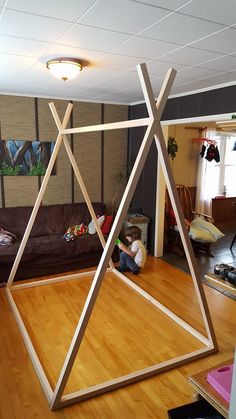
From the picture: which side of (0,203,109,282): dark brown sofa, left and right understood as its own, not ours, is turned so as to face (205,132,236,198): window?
left

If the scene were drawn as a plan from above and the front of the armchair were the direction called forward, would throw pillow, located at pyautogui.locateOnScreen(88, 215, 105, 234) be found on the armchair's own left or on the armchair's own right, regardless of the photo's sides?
on the armchair's own right

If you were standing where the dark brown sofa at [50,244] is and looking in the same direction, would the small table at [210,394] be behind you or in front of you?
in front

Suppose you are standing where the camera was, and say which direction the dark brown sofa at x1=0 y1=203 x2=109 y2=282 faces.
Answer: facing the viewer and to the right of the viewer

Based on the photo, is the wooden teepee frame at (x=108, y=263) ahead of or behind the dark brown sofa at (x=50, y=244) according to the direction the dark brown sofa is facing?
ahead

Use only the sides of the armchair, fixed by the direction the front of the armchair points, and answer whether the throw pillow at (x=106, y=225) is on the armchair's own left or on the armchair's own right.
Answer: on the armchair's own right

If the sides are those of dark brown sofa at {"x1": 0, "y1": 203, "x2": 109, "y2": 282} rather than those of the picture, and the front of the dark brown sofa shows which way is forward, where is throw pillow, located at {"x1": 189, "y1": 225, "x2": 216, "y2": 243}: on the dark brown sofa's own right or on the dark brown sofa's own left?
on the dark brown sofa's own left

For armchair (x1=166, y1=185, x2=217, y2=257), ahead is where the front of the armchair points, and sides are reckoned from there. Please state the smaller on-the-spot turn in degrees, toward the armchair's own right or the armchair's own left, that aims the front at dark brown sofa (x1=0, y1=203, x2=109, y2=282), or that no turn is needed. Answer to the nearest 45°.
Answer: approximately 90° to the armchair's own right

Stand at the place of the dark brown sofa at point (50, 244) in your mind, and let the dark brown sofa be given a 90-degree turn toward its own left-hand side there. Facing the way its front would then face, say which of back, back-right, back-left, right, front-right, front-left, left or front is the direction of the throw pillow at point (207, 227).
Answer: front-right

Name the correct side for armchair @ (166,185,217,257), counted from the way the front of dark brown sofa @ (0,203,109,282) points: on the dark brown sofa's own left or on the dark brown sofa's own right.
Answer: on the dark brown sofa's own left
